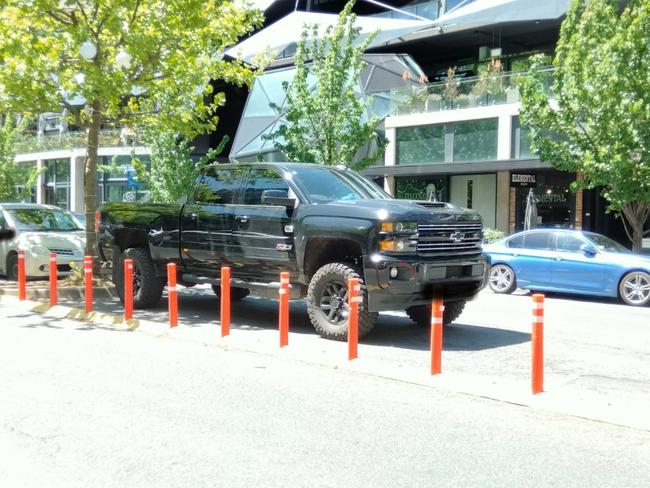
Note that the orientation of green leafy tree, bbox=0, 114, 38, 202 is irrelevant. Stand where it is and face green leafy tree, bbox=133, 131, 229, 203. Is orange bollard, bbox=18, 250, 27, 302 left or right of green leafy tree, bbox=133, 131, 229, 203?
right

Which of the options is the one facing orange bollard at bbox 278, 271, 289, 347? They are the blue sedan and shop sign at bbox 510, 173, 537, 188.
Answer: the shop sign

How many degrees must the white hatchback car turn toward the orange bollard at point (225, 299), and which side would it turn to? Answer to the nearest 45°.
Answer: approximately 45° to its right

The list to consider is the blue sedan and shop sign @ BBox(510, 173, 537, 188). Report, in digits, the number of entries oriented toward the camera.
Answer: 1

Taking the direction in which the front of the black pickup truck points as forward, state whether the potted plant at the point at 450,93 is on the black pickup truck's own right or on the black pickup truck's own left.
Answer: on the black pickup truck's own left

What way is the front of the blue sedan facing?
to the viewer's right

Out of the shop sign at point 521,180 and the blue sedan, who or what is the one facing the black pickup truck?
the shop sign

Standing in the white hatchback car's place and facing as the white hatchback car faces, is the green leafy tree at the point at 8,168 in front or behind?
behind

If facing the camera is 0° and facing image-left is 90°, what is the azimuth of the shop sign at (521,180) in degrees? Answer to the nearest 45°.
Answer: approximately 0°

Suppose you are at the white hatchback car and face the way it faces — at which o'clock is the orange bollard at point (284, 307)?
The orange bollard is roughly at 1 o'clock from the white hatchback car.

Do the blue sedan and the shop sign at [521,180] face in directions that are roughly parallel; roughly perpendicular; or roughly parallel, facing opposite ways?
roughly perpendicular

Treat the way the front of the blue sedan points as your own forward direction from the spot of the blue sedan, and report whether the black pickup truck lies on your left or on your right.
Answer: on your right
